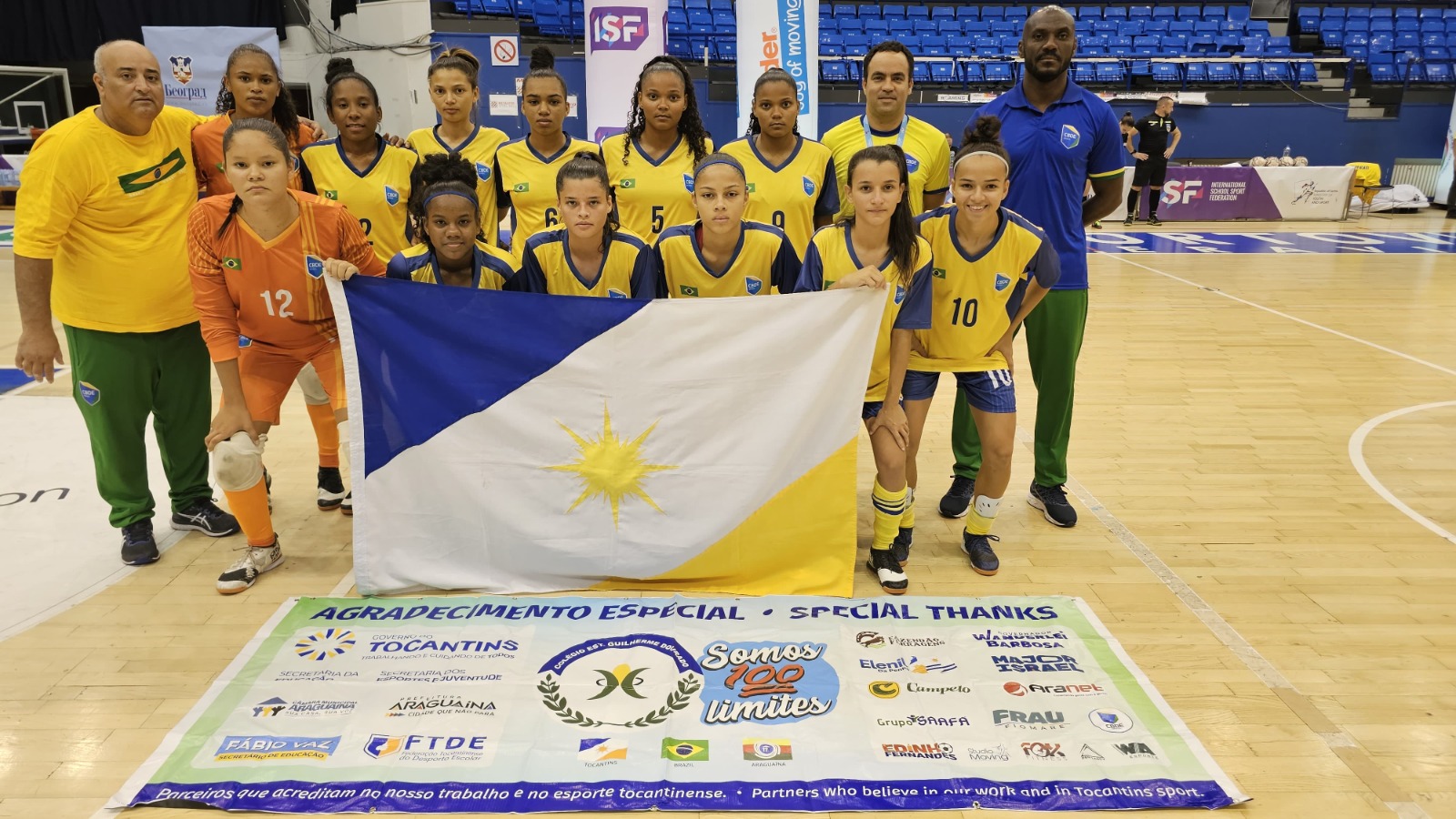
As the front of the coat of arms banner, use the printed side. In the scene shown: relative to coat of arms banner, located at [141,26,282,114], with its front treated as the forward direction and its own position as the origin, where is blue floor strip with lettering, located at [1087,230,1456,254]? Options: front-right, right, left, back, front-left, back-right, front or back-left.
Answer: front-left

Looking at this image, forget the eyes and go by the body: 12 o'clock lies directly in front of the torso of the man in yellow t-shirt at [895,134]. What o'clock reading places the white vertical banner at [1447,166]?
The white vertical banner is roughly at 7 o'clock from the man in yellow t-shirt.

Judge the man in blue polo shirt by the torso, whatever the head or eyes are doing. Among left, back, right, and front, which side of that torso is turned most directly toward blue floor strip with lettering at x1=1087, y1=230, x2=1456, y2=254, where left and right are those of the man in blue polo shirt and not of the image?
back

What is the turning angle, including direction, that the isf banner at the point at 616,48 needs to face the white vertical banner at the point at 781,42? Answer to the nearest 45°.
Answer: approximately 90° to its left

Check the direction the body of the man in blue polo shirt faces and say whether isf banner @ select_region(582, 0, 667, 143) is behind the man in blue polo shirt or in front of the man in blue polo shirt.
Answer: behind

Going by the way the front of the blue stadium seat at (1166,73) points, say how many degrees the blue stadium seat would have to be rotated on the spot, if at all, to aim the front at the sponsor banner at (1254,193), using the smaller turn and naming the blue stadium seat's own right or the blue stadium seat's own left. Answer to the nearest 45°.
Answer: approximately 45° to the blue stadium seat's own left

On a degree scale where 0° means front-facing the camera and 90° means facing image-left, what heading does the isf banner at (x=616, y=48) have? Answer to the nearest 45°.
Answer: approximately 0°

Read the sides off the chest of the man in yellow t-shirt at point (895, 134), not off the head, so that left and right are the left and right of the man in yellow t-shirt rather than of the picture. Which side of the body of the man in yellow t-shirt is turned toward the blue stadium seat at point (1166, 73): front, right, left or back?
back
